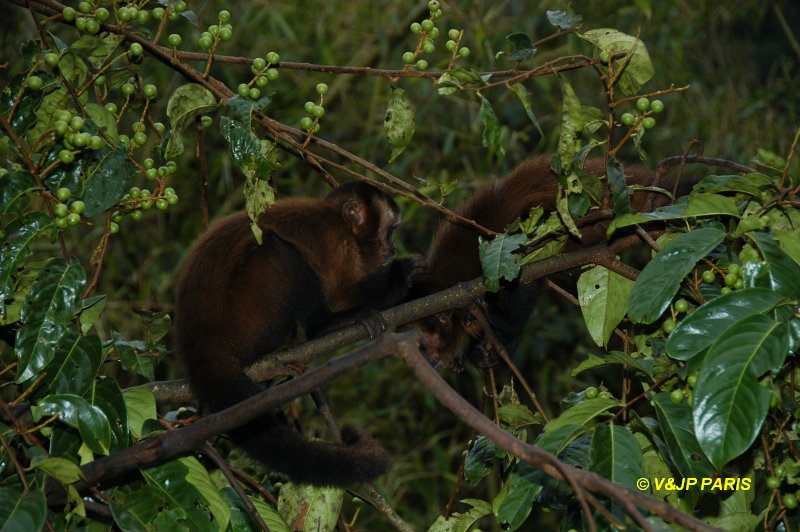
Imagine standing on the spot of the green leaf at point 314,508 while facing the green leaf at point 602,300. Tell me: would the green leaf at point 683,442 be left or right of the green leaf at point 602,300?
right

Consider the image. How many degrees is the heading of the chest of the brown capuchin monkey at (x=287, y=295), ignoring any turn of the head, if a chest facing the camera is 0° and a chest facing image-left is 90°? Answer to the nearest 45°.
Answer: approximately 270°
